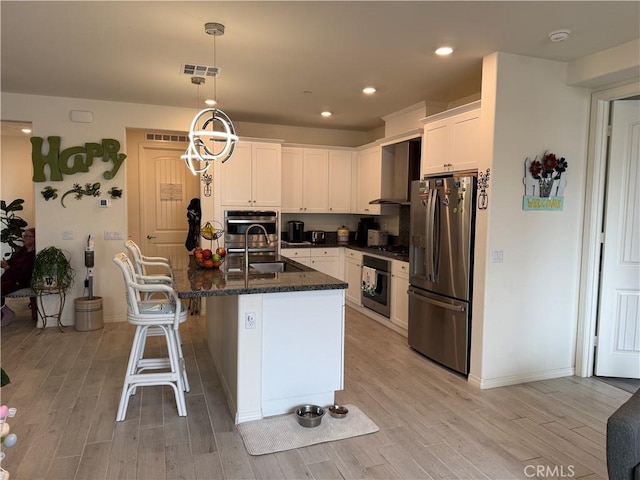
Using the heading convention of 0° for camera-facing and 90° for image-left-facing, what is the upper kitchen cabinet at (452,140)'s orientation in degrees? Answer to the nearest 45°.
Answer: approximately 45°

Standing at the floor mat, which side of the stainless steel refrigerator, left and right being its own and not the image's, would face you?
front

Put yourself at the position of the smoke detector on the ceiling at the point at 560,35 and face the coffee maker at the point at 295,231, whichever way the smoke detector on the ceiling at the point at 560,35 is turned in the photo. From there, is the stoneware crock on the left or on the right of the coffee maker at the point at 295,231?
left

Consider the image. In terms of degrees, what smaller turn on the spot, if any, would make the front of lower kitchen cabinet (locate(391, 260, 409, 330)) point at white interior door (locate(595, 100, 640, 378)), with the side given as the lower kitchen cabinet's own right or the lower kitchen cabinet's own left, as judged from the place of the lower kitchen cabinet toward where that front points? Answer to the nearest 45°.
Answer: approximately 90° to the lower kitchen cabinet's own left

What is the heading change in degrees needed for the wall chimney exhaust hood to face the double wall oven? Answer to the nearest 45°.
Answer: approximately 45° to its right

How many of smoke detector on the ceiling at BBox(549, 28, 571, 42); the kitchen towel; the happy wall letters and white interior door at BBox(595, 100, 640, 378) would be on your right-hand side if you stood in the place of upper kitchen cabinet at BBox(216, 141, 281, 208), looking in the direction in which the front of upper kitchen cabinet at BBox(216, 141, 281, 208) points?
1

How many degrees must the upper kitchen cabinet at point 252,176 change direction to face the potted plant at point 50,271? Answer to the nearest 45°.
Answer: approximately 90° to its right

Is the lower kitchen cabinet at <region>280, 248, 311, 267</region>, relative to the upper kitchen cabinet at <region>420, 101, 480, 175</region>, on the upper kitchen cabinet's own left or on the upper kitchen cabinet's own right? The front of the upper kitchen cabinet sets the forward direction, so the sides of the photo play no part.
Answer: on the upper kitchen cabinet's own right

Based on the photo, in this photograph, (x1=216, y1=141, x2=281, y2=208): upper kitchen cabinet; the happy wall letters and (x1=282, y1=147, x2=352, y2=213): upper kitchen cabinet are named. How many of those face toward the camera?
3

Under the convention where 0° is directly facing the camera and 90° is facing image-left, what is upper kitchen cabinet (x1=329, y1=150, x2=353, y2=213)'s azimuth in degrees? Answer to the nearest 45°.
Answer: approximately 0°

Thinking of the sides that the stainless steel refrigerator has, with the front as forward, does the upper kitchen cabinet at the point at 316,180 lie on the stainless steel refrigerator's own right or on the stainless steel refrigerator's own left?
on the stainless steel refrigerator's own right

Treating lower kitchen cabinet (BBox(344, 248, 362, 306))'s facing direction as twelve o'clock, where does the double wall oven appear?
The double wall oven is roughly at 1 o'clock from the lower kitchen cabinet.
